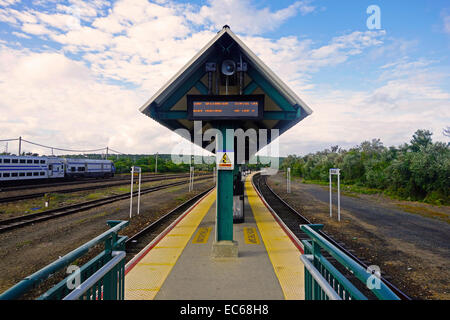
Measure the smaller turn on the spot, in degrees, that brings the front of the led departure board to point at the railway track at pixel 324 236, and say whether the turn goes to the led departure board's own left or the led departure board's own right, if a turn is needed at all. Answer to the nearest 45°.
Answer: approximately 135° to the led departure board's own left

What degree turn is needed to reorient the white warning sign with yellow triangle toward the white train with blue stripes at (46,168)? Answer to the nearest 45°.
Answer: approximately 135° to its right

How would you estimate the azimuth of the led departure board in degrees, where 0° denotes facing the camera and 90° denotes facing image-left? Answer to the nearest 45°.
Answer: approximately 0°

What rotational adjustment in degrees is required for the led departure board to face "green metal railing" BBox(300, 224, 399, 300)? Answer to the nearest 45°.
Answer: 0° — it already faces it

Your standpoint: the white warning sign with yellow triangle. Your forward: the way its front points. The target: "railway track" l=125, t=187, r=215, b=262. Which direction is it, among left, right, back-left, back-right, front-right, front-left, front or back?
back-right

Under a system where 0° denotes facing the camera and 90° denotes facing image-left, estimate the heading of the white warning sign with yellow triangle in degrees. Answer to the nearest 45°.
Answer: approximately 0°

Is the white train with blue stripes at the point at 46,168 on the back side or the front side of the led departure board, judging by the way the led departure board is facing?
on the back side

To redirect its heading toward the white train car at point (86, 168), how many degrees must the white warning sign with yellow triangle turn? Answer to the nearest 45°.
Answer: approximately 135° to its right

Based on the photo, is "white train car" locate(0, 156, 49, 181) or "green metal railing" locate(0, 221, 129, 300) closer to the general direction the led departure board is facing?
the green metal railing
